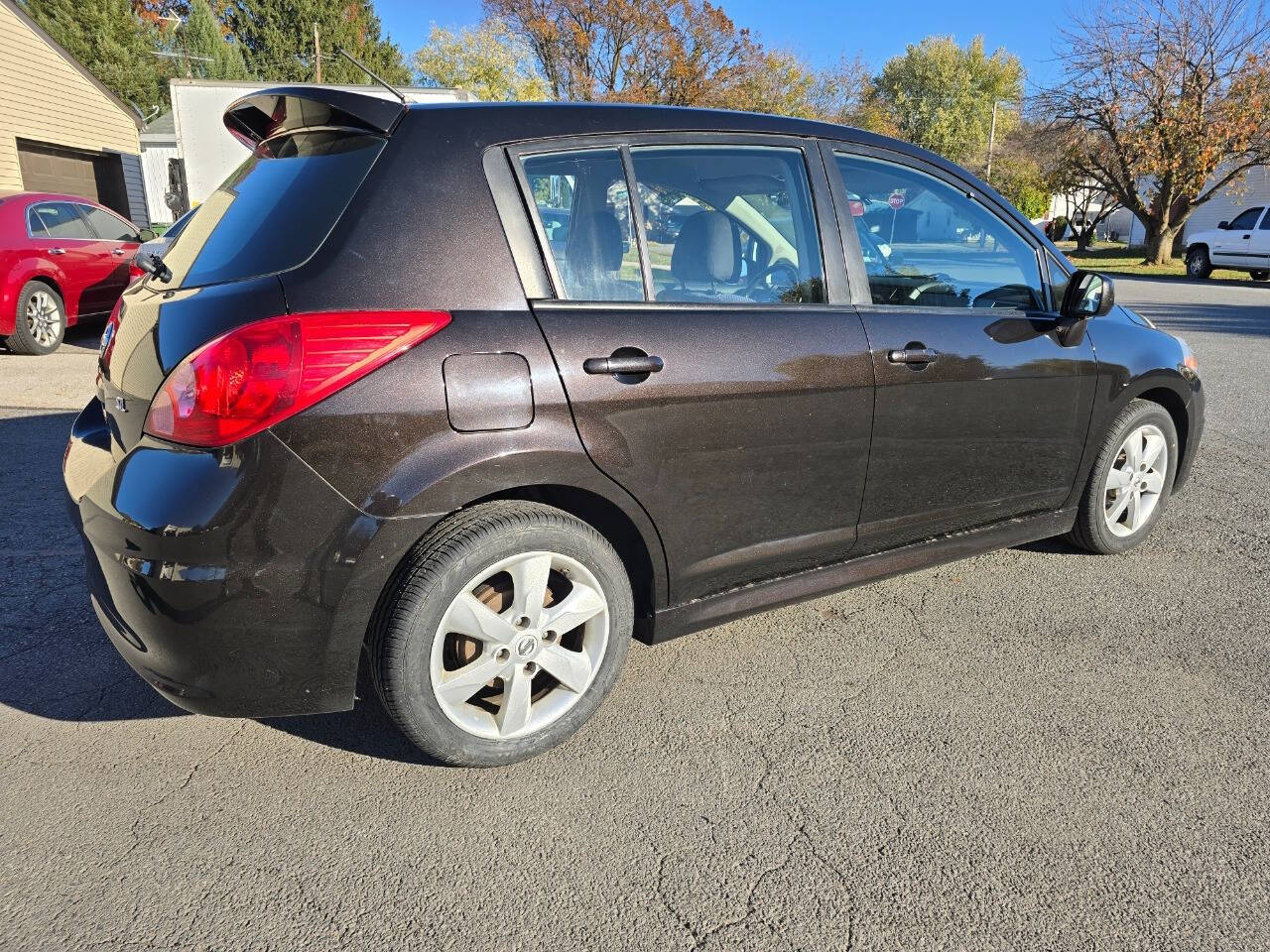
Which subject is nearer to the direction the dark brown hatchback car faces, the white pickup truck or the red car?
the white pickup truck

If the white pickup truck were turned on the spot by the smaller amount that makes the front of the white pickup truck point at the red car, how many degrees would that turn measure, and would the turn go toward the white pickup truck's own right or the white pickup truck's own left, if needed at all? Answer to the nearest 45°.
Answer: approximately 45° to the white pickup truck's own left

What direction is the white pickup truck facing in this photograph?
to the viewer's left

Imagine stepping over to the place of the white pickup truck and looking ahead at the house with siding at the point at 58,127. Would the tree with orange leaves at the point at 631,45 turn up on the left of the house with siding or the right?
right

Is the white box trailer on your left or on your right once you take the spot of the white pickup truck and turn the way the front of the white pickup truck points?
on your left

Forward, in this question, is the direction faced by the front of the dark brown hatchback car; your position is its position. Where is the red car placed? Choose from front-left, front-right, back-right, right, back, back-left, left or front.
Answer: left

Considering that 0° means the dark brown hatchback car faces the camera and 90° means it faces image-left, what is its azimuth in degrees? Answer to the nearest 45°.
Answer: approximately 225°

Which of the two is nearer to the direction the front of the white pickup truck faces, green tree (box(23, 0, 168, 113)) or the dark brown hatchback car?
the green tree

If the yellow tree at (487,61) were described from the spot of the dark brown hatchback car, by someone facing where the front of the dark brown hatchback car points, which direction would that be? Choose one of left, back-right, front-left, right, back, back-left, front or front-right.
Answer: front-left

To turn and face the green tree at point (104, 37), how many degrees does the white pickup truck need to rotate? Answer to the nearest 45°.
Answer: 0° — it already faces it

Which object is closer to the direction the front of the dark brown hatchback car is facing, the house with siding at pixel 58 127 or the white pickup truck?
the white pickup truck

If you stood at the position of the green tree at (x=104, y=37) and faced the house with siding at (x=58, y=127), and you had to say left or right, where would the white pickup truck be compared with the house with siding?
left
